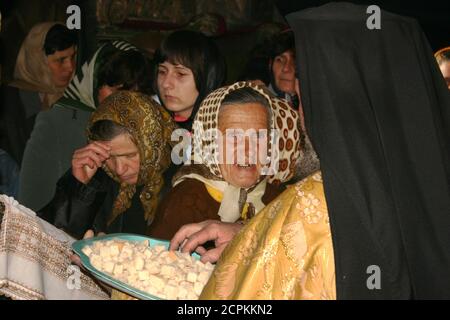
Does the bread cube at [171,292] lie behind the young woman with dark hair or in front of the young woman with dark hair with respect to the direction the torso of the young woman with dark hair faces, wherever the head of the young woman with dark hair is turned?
in front

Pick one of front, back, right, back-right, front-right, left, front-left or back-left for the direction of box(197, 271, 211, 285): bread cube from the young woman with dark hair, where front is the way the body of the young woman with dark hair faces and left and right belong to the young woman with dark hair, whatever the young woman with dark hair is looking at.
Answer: front-left

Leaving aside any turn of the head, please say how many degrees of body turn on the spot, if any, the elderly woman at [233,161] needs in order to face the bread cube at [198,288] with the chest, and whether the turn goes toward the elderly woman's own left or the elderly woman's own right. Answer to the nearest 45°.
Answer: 0° — they already face it

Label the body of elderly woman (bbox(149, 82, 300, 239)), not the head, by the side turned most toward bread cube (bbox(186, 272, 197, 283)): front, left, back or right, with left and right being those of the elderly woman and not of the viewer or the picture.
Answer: front

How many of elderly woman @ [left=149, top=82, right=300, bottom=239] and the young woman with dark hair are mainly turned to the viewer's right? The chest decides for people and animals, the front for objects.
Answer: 0

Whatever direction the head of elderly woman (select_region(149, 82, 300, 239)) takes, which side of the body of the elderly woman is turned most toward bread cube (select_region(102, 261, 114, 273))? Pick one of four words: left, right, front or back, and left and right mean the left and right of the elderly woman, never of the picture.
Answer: front

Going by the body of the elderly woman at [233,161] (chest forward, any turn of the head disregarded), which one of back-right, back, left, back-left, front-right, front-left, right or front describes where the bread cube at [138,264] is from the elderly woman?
front

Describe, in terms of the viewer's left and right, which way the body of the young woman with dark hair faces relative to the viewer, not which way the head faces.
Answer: facing the viewer and to the left of the viewer

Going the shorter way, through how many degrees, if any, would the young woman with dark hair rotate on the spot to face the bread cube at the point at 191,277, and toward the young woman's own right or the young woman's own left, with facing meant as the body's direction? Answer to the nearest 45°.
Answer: approximately 45° to the young woman's own left

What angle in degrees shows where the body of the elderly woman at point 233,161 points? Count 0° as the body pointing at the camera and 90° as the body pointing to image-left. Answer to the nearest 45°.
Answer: approximately 0°

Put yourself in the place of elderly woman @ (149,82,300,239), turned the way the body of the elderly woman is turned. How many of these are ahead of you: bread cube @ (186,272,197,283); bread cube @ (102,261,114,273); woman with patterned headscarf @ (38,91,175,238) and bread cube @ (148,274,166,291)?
3

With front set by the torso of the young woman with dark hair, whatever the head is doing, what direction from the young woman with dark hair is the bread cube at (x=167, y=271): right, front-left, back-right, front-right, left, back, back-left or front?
front-left

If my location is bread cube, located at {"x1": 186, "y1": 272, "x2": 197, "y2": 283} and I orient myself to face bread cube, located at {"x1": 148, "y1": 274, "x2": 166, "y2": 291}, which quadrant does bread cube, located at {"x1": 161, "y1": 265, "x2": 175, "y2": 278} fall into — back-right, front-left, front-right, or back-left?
front-right

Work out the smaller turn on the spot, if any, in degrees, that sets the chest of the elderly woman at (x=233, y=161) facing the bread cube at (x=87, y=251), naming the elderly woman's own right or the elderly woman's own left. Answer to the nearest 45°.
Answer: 0° — they already face it

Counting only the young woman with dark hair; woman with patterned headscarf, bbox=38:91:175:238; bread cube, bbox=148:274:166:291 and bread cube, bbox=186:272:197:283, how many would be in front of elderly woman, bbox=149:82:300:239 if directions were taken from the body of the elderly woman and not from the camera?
2
